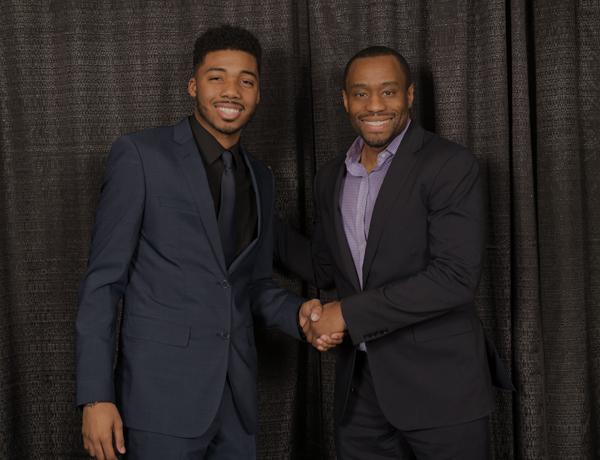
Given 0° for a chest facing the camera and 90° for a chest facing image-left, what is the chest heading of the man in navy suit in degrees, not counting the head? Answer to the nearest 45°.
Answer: approximately 315°

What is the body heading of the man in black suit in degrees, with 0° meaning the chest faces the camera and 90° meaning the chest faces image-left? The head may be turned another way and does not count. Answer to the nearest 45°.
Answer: approximately 45°

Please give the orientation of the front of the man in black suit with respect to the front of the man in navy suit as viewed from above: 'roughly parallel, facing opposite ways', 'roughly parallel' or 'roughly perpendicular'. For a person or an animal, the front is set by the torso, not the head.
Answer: roughly perpendicular

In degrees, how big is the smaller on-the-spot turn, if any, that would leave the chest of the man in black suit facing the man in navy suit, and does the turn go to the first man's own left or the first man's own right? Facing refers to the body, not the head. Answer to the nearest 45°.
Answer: approximately 45° to the first man's own right

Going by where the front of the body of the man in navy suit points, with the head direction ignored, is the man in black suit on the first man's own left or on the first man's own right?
on the first man's own left
